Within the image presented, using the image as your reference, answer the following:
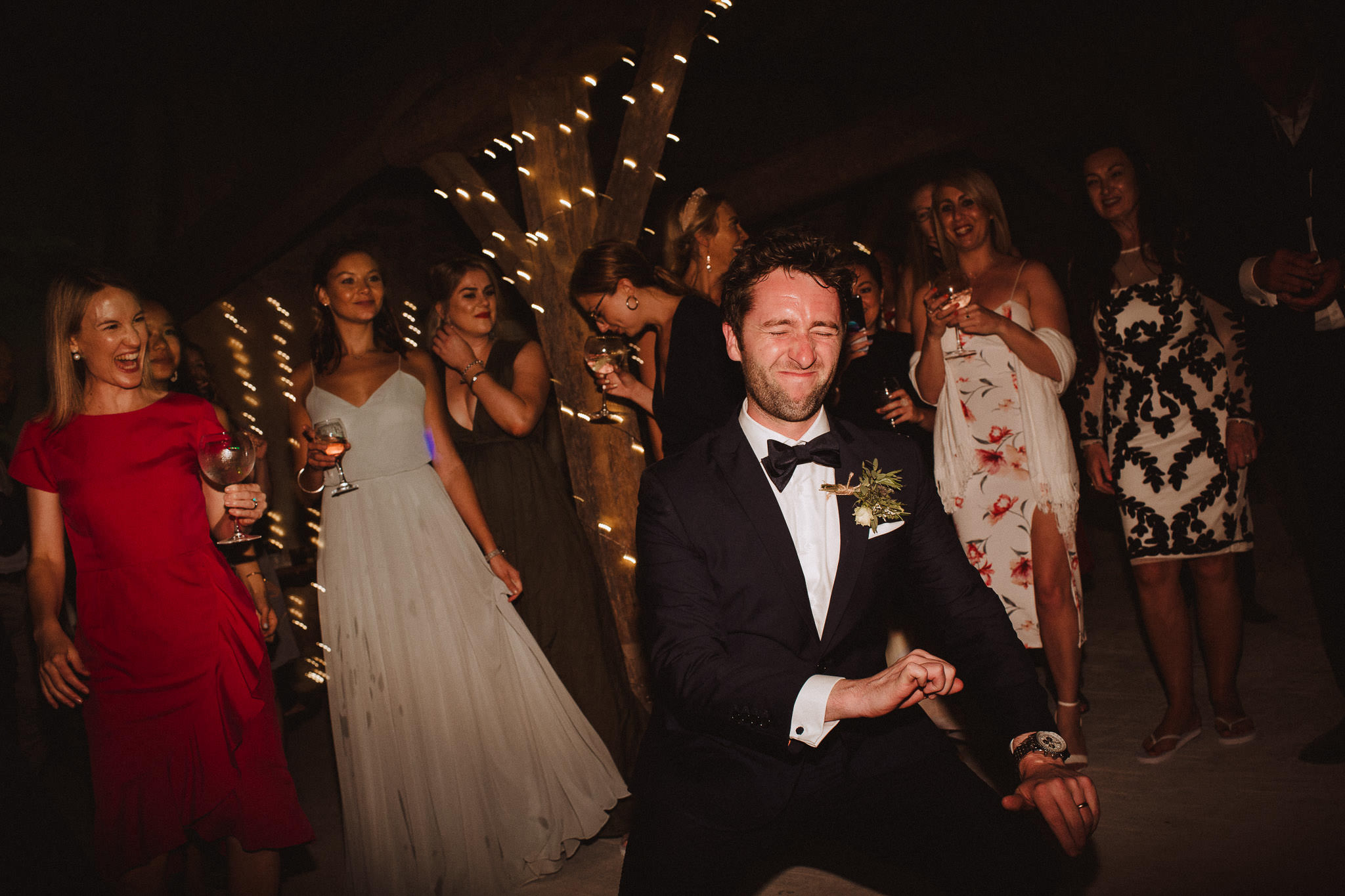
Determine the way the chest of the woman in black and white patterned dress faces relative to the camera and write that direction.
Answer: toward the camera

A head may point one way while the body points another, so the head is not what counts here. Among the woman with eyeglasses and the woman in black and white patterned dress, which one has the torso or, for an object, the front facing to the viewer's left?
the woman with eyeglasses

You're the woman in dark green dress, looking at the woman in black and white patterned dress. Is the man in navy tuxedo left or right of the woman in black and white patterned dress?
right

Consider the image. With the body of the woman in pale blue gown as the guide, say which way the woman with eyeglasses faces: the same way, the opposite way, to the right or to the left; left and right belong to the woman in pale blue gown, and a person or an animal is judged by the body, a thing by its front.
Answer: to the right

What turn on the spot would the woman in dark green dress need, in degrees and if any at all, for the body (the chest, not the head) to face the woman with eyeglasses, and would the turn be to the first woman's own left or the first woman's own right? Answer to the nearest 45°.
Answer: approximately 90° to the first woman's own left

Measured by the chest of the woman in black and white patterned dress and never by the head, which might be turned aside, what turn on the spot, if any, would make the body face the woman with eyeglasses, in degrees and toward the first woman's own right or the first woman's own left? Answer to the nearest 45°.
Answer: approximately 45° to the first woman's own right

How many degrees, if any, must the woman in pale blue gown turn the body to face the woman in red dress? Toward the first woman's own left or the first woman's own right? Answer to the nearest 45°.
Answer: approximately 45° to the first woman's own right

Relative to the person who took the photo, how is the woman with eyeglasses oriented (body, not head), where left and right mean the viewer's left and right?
facing to the left of the viewer

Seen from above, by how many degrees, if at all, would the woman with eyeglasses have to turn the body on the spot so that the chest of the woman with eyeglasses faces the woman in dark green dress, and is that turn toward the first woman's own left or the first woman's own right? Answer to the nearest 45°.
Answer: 0° — they already face them

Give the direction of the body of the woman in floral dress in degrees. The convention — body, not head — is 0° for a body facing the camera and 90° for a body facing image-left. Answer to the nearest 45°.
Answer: approximately 45°
